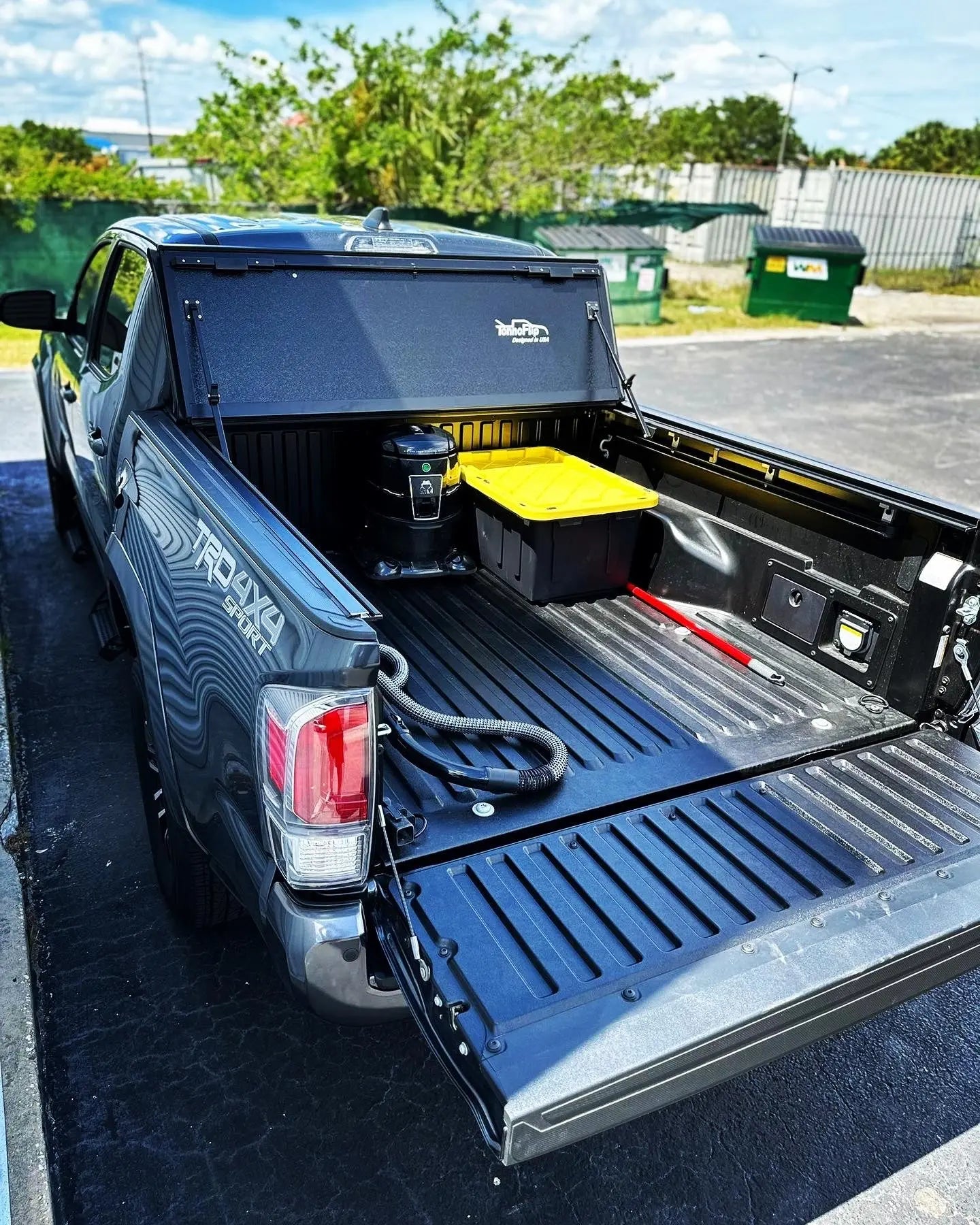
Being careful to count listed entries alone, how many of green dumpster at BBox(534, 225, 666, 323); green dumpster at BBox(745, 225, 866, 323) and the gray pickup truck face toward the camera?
2

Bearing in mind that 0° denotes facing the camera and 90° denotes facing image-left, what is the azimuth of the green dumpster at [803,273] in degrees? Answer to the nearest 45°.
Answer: approximately 0°

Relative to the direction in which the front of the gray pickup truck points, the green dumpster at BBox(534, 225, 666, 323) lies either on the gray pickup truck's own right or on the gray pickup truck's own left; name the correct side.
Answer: on the gray pickup truck's own right

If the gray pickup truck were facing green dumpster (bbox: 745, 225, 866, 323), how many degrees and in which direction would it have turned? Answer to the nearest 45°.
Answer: approximately 45° to its right

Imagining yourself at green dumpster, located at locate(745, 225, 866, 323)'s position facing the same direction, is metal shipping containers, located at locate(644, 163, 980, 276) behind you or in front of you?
behind

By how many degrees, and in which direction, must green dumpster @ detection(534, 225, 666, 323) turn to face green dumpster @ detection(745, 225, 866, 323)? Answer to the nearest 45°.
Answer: approximately 135° to its left

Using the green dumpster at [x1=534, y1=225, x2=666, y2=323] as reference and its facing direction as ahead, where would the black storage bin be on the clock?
The black storage bin is roughly at 12 o'clock from the green dumpster.

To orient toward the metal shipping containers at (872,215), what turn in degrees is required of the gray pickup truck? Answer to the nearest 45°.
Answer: approximately 45° to its right

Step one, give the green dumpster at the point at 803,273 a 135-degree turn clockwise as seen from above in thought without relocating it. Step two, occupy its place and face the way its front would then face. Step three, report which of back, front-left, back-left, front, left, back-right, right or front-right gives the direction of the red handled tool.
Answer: back-left

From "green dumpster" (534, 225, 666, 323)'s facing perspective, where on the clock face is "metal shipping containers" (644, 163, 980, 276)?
The metal shipping containers is roughly at 7 o'clock from the green dumpster.

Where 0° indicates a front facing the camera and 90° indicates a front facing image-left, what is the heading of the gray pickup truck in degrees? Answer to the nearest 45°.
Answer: approximately 135°
